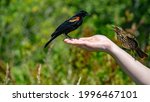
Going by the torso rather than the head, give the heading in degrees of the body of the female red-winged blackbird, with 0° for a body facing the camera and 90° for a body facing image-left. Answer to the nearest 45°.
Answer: approximately 90°
